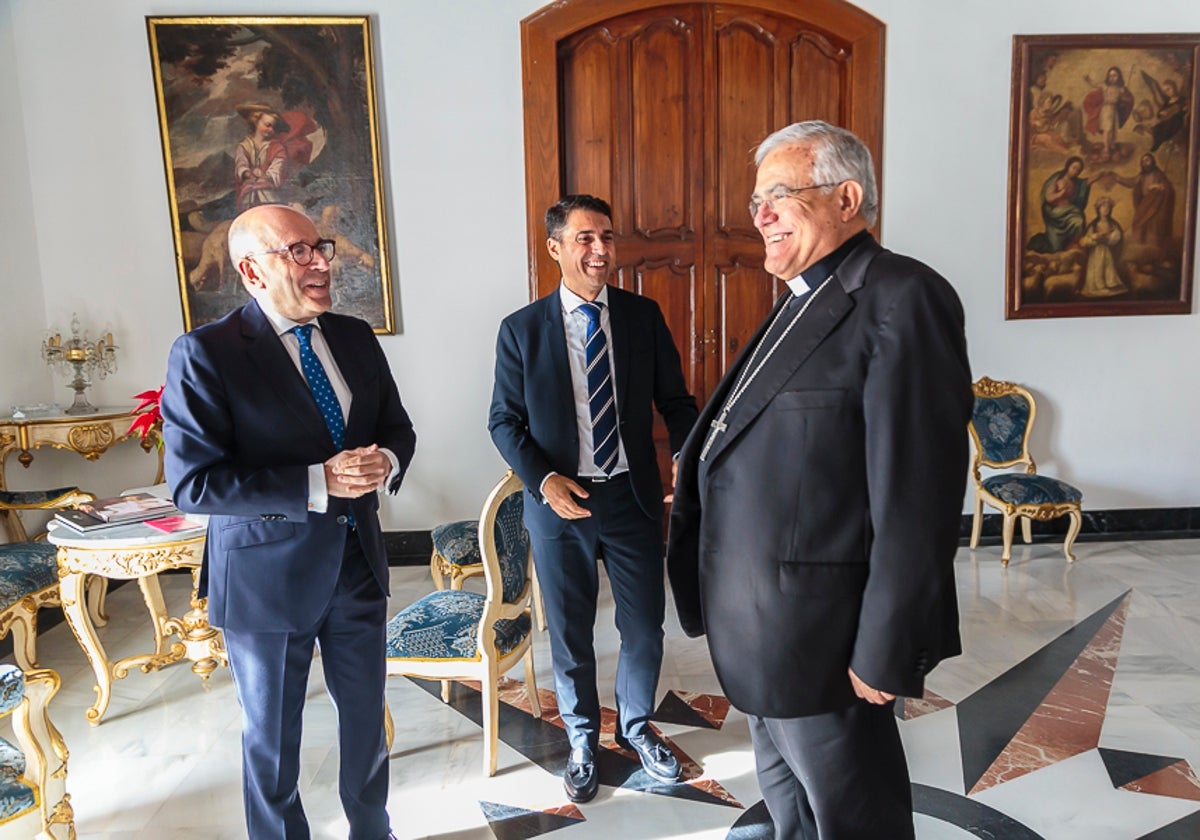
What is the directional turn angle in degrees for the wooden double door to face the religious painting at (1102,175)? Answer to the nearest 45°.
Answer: approximately 90° to its left

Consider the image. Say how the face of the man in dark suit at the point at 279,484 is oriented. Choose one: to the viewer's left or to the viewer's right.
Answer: to the viewer's right

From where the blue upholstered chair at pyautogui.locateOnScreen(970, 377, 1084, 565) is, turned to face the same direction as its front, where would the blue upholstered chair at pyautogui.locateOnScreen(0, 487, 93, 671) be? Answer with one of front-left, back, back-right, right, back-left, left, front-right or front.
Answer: right

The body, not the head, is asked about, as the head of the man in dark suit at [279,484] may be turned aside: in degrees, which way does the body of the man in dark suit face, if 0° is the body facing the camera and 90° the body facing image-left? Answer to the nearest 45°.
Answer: approximately 315°

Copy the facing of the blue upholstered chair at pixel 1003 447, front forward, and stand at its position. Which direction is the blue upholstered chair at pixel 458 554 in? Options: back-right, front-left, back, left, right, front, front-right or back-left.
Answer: right

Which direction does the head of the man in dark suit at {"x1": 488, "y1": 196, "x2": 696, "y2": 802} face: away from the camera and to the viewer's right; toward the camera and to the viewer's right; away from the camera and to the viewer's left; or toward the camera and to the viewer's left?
toward the camera and to the viewer's right

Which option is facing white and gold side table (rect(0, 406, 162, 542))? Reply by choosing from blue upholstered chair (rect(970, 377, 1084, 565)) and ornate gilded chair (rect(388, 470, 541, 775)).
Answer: the ornate gilded chair

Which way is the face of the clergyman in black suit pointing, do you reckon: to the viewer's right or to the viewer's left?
to the viewer's left

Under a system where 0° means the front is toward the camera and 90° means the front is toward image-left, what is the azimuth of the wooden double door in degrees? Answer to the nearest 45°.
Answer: approximately 0°

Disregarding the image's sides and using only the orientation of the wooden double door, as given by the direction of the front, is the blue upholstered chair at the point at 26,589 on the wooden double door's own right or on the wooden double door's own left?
on the wooden double door's own right

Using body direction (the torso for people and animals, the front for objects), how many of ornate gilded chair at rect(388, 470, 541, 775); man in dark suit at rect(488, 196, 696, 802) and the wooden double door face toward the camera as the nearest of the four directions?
2

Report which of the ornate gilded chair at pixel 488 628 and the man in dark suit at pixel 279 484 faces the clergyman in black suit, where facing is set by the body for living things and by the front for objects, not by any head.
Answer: the man in dark suit

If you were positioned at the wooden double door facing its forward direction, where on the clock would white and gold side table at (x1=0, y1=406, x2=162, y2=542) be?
The white and gold side table is roughly at 2 o'clock from the wooden double door.
